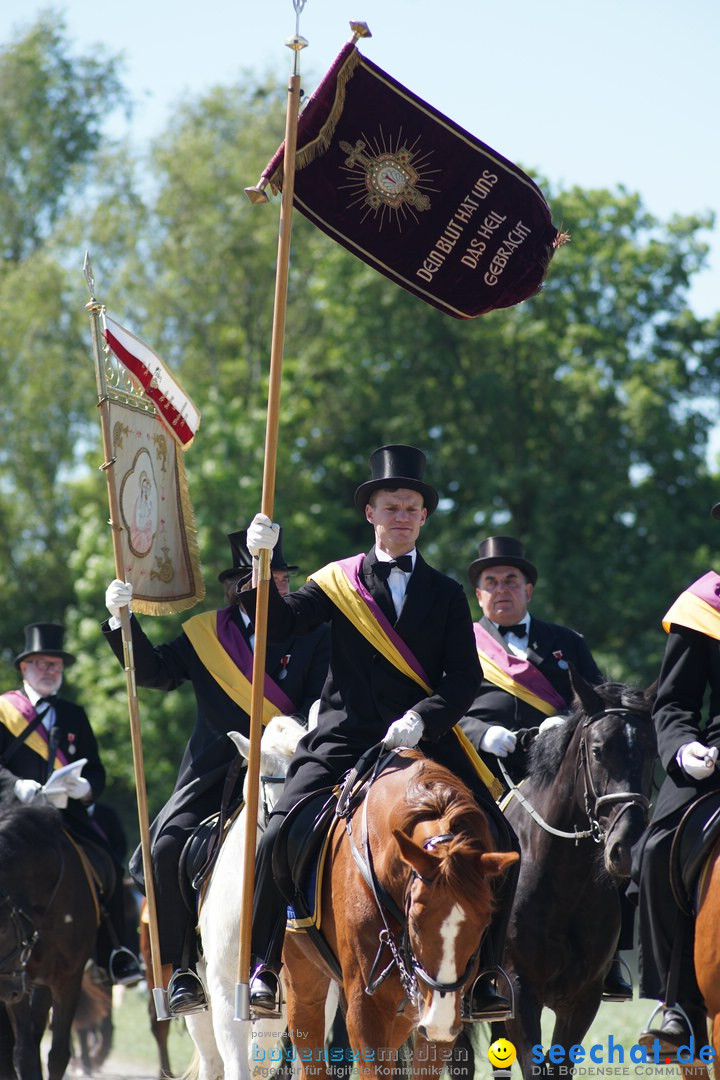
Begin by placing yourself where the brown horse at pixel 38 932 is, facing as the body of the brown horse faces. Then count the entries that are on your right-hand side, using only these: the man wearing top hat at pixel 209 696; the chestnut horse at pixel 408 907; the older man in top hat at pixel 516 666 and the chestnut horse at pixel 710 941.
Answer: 0

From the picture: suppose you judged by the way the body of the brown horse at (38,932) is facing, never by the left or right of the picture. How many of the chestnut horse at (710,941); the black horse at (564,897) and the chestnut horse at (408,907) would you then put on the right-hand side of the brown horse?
0

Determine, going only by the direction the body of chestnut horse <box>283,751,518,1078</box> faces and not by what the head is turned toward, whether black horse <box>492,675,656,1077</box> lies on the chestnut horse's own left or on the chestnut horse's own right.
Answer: on the chestnut horse's own left

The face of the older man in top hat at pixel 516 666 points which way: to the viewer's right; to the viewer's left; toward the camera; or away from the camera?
toward the camera

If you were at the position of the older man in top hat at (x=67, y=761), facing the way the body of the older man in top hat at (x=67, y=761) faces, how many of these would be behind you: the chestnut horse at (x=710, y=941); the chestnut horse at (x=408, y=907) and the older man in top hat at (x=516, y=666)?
0

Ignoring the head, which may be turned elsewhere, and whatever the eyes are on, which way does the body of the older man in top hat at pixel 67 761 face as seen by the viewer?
toward the camera

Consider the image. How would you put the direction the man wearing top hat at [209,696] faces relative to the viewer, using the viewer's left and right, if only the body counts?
facing the viewer and to the right of the viewer

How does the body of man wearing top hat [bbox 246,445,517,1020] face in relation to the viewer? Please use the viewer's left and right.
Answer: facing the viewer

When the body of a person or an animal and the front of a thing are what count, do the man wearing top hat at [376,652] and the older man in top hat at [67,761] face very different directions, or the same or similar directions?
same or similar directions

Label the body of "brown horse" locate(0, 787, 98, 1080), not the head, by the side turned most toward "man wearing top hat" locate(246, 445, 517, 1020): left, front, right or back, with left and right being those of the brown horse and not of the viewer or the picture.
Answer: left

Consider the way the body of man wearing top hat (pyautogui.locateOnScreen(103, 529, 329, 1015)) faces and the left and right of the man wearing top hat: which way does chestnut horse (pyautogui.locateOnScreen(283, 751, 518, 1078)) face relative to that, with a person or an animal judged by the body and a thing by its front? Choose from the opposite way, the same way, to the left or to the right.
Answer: the same way

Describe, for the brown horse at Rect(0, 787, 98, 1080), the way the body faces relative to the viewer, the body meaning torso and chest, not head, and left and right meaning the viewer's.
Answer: facing the viewer and to the left of the viewer

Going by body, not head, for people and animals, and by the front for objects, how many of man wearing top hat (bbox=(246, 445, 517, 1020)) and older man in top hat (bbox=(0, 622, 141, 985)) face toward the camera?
2

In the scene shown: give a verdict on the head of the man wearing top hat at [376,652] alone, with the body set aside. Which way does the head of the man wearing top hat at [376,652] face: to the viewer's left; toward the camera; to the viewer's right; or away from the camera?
toward the camera

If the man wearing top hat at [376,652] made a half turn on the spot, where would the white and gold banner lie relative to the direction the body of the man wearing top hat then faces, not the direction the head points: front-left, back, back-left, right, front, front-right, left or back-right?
front-left

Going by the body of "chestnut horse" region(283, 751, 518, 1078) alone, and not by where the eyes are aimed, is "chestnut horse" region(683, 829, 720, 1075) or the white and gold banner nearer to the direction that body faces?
the chestnut horse
